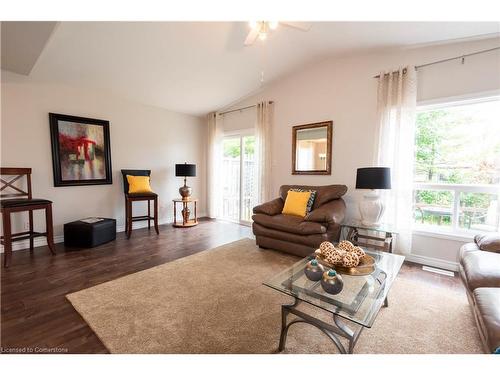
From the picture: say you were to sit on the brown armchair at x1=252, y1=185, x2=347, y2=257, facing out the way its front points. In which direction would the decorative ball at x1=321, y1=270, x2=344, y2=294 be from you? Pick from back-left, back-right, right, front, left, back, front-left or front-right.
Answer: front-left

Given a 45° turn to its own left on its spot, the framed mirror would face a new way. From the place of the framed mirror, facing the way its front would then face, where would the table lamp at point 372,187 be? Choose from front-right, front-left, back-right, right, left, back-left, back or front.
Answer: front-left

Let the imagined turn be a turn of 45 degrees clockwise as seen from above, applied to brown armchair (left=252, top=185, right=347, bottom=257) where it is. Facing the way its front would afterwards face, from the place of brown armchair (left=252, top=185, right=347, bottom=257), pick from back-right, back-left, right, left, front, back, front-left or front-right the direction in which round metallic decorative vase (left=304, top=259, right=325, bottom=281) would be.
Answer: left

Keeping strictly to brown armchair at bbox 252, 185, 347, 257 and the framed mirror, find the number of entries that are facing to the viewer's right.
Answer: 0

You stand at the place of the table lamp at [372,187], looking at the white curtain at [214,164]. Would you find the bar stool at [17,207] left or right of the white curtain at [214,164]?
left

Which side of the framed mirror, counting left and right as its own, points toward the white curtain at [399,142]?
left

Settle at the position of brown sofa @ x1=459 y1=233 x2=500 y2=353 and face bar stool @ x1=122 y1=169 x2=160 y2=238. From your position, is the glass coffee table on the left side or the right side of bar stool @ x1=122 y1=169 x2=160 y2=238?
left

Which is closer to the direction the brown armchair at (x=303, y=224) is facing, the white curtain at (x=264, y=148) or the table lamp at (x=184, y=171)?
the table lamp

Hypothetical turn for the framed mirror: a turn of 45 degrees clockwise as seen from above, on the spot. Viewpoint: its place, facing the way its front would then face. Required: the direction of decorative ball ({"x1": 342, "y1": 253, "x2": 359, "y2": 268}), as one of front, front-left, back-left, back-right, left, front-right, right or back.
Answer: left

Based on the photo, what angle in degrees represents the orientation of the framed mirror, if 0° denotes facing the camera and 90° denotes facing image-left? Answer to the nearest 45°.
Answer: approximately 45°

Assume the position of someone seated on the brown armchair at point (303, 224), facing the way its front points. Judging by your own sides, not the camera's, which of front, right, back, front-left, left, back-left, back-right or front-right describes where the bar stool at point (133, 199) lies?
front-right

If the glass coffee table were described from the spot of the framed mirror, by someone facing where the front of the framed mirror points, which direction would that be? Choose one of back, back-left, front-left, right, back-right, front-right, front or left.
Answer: front-left

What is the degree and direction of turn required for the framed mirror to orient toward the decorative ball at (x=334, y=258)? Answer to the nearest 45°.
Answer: approximately 45° to its left

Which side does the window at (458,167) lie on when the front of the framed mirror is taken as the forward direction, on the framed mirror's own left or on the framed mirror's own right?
on the framed mirror's own left

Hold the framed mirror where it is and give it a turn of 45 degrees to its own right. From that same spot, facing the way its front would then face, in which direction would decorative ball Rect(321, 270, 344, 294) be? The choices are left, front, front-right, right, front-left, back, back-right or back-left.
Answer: left

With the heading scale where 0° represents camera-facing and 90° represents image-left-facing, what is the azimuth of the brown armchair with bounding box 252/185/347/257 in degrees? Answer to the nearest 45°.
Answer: approximately 45°

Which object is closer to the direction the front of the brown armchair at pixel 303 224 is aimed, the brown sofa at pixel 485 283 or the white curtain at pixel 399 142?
the brown sofa
